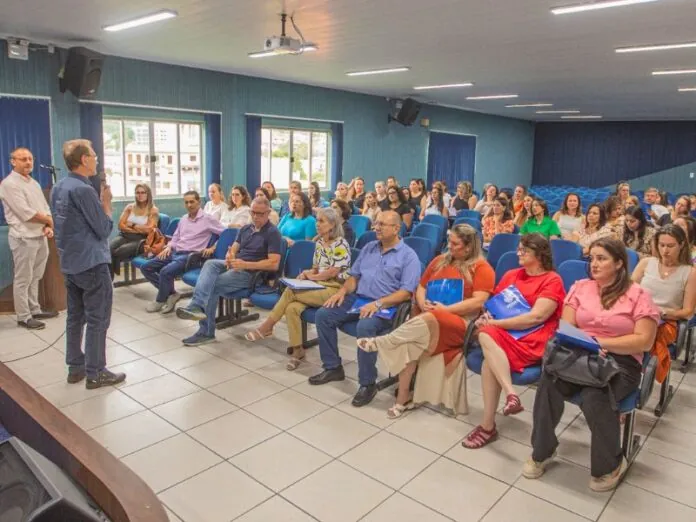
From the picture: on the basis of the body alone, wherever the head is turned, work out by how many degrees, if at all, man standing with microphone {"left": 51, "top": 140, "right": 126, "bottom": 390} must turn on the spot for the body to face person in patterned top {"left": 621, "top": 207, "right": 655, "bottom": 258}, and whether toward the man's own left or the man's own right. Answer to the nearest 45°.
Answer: approximately 45° to the man's own right

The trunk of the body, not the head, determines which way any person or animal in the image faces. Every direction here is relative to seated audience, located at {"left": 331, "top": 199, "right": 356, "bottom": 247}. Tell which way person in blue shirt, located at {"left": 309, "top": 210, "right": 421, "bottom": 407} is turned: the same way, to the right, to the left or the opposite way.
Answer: the same way

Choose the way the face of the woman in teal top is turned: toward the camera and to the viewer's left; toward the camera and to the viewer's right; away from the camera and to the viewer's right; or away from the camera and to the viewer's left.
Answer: toward the camera and to the viewer's left

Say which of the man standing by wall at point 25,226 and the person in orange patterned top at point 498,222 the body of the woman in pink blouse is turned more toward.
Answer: the man standing by wall

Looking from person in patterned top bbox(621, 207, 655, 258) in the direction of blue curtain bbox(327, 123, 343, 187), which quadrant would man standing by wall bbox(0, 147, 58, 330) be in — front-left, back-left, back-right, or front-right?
front-left

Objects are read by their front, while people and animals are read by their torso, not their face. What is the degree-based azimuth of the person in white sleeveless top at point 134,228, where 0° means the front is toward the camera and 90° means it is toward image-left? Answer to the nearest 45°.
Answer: approximately 45°

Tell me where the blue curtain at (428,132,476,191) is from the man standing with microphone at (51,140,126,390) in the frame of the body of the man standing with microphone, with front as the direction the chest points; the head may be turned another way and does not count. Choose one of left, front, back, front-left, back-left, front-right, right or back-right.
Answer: front

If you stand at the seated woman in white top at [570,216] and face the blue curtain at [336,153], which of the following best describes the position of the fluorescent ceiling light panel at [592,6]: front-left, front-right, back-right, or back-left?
back-left

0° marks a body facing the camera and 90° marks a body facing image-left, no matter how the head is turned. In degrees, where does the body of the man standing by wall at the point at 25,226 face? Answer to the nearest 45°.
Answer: approximately 315°

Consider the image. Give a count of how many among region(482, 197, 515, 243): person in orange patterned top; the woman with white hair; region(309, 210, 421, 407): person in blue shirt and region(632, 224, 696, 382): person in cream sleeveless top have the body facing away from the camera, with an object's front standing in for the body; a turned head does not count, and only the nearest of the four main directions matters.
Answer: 0

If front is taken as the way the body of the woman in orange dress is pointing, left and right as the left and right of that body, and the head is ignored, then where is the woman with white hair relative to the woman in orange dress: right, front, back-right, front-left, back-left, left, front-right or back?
right

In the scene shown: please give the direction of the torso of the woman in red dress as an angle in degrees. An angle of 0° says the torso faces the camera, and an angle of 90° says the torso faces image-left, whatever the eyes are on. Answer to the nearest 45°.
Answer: approximately 45°

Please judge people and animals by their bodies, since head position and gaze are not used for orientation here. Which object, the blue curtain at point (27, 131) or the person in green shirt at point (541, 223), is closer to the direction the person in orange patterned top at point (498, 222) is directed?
the blue curtain

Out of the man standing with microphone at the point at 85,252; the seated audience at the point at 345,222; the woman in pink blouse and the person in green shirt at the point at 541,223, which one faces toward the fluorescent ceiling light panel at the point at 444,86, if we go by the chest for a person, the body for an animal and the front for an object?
the man standing with microphone

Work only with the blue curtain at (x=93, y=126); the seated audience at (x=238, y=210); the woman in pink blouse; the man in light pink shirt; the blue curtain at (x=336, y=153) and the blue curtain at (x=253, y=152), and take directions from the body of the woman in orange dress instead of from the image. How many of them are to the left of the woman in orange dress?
1

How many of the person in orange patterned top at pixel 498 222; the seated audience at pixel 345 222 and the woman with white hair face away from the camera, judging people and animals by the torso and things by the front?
0

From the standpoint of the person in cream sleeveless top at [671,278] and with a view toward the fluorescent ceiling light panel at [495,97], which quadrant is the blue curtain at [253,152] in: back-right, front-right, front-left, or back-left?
front-left

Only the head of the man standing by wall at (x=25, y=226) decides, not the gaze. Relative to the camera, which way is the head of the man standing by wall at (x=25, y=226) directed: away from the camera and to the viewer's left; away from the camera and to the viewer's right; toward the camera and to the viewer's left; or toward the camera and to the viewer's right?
toward the camera and to the viewer's right

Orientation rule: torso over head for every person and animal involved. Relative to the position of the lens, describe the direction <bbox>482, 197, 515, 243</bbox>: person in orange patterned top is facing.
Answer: facing the viewer and to the left of the viewer
